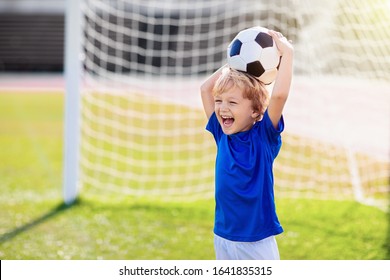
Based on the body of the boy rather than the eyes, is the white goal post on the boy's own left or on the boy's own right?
on the boy's own right

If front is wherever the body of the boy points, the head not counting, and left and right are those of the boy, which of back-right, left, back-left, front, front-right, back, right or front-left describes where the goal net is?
back-right

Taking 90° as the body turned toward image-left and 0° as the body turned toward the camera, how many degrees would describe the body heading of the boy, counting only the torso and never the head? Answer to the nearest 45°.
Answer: approximately 45°
